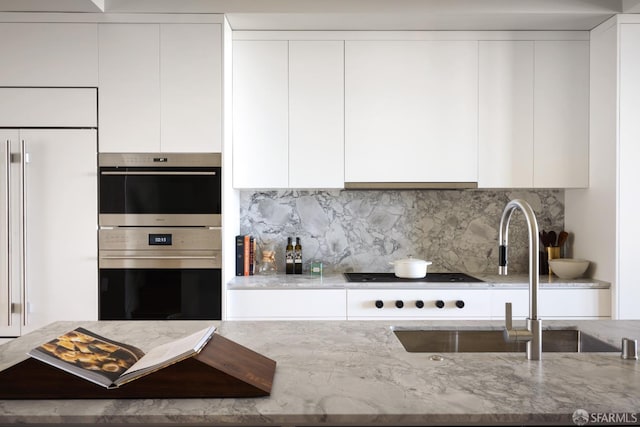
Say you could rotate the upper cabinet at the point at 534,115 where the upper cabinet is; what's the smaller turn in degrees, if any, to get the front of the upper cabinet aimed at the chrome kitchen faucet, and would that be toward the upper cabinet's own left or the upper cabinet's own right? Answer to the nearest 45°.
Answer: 0° — it already faces it

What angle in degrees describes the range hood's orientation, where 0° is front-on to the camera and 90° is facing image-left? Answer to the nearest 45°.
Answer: approximately 0°

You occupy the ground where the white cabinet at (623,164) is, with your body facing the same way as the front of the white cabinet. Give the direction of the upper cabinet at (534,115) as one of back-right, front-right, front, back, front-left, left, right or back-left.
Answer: right

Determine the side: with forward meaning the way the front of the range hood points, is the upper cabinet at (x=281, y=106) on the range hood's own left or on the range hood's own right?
on the range hood's own right

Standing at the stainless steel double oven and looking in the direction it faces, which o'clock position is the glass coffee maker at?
The glass coffee maker is roughly at 8 o'clock from the stainless steel double oven.

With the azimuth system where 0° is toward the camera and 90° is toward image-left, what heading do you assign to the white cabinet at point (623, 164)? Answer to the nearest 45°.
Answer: approximately 0°

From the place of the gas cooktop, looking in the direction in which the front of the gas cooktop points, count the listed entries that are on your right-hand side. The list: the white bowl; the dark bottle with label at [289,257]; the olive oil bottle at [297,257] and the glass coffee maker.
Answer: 3

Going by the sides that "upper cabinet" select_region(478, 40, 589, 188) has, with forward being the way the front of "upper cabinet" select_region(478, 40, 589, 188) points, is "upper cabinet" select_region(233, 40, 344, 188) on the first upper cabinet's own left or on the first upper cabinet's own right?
on the first upper cabinet's own right

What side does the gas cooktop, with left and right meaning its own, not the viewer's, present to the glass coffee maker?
right

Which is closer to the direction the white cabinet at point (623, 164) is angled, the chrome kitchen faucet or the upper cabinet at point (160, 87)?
the chrome kitchen faucet
